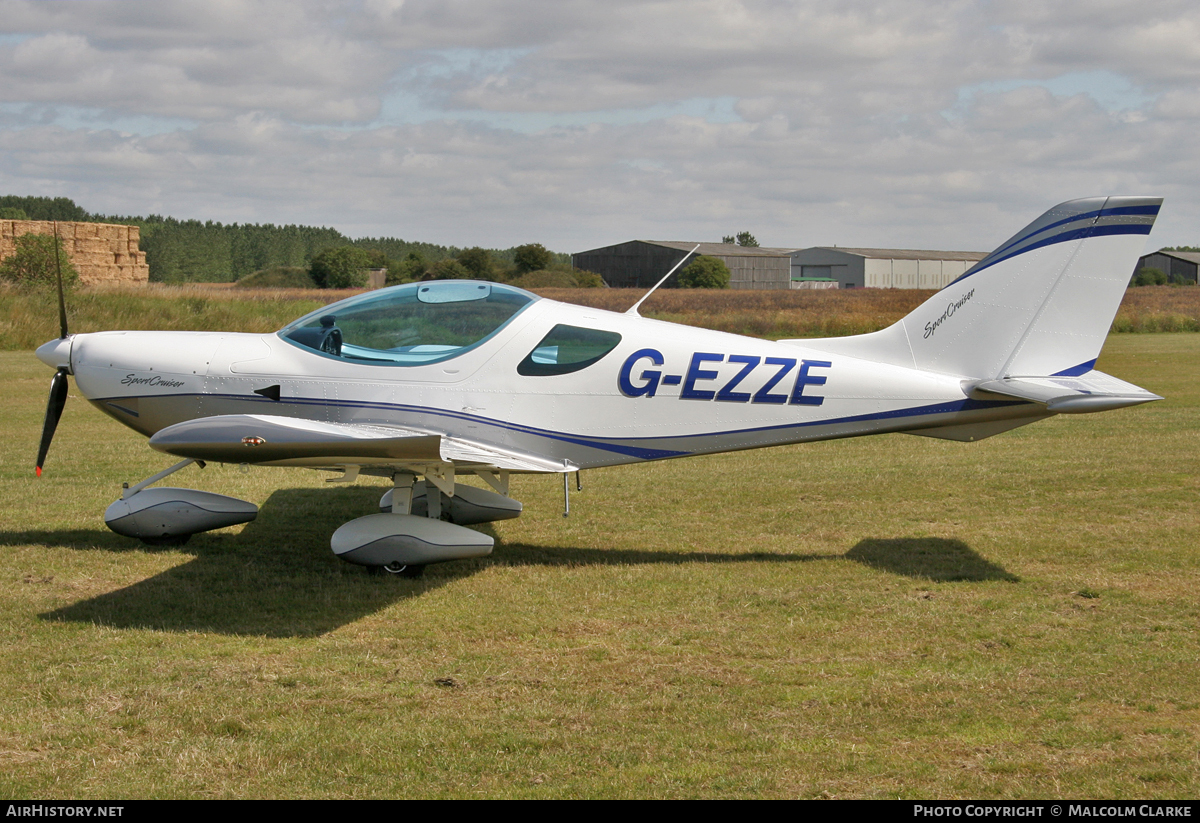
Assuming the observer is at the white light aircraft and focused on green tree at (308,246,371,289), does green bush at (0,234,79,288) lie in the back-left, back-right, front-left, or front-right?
front-left

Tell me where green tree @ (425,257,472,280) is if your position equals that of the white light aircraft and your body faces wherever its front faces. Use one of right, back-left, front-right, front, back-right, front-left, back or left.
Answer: right

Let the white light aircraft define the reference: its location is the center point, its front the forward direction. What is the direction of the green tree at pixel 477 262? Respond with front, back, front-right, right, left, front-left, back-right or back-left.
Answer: right

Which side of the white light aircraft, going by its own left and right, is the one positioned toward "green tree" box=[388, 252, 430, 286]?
right

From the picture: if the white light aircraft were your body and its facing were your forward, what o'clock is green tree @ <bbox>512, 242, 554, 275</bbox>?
The green tree is roughly at 3 o'clock from the white light aircraft.

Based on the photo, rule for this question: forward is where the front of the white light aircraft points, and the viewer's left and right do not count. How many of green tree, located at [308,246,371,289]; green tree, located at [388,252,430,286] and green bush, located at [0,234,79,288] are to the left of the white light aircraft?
0

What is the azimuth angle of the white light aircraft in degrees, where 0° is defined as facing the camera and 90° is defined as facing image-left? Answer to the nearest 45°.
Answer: approximately 90°

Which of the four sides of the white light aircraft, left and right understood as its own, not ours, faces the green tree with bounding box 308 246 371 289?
right

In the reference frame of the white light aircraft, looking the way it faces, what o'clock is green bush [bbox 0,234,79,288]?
The green bush is roughly at 2 o'clock from the white light aircraft.
